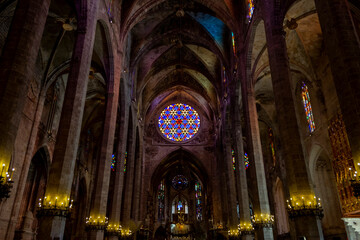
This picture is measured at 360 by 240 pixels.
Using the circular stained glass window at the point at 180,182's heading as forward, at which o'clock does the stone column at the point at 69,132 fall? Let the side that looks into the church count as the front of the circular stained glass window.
The stone column is roughly at 12 o'clock from the circular stained glass window.

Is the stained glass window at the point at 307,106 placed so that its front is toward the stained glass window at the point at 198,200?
no

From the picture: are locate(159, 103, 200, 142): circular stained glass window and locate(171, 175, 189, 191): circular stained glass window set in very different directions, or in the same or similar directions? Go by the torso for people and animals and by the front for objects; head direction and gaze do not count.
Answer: same or similar directions

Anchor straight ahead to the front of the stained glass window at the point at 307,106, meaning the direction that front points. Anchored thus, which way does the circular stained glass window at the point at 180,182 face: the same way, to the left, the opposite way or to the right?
to the left

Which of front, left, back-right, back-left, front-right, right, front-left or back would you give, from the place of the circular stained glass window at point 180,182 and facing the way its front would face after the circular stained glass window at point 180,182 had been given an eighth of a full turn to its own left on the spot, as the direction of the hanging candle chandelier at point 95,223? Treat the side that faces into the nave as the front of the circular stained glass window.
front-right

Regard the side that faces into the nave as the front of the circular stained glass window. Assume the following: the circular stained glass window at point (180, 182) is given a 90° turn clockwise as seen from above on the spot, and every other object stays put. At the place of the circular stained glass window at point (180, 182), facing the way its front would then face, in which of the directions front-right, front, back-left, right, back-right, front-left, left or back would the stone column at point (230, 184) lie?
left

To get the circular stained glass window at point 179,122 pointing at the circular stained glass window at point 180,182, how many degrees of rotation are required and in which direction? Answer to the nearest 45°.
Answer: approximately 180°

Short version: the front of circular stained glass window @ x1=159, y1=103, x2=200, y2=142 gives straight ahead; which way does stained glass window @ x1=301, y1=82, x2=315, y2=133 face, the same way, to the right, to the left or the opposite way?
to the right

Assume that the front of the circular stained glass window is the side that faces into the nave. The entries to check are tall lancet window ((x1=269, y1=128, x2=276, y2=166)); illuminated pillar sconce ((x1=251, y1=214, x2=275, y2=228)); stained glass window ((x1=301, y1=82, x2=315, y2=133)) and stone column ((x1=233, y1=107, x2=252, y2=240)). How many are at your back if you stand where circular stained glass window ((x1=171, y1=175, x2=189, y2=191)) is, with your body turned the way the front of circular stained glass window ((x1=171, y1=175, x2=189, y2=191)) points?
0

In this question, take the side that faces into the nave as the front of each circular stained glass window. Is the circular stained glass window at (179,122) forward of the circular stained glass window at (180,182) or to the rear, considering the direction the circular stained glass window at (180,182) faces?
forward

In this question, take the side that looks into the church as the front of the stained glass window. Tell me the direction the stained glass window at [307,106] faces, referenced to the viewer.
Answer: facing the viewer and to the left of the viewer

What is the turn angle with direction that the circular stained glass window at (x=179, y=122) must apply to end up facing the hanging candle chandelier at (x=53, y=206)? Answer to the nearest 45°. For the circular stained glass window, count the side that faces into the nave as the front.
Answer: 0° — it already faces it

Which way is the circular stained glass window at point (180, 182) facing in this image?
toward the camera

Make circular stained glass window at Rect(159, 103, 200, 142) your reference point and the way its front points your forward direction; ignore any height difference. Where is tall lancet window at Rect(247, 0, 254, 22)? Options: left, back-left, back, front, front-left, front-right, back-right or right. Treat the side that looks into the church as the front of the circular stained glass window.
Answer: front

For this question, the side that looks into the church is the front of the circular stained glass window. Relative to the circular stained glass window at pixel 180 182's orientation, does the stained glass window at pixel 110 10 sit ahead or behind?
ahead

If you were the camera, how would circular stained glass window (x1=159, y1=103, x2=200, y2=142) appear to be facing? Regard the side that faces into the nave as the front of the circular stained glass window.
facing the viewer

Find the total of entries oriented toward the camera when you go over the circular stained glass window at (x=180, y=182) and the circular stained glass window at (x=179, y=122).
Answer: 2

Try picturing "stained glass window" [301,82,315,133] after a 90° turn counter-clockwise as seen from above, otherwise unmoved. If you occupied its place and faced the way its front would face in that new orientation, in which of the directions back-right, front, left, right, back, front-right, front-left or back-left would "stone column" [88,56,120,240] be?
right
